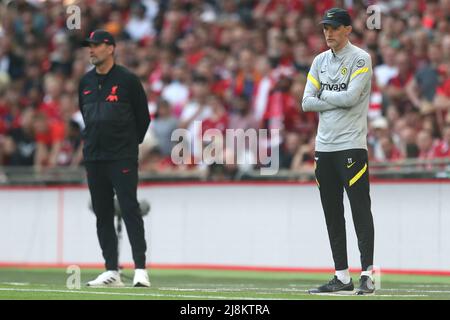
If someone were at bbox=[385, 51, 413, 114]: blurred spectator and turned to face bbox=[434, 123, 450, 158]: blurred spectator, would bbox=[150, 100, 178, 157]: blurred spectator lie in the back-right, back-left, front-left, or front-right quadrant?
back-right

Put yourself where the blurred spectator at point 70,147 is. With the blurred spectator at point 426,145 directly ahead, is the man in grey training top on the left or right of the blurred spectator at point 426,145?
right

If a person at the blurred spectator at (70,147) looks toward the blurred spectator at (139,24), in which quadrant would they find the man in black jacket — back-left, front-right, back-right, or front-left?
back-right

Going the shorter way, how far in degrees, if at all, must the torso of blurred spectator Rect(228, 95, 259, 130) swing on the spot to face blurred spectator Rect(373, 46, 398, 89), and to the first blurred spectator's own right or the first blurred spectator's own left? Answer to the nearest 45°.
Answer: approximately 90° to the first blurred spectator's own left

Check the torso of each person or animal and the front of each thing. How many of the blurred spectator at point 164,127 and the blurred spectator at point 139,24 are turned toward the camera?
2

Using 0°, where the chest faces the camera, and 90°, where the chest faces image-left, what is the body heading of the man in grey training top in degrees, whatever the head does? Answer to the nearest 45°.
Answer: approximately 45°

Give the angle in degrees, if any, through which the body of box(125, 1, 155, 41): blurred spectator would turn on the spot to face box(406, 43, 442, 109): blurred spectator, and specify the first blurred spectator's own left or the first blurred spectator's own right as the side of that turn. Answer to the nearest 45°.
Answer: approximately 45° to the first blurred spectator's own left
